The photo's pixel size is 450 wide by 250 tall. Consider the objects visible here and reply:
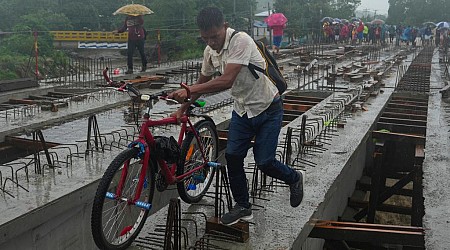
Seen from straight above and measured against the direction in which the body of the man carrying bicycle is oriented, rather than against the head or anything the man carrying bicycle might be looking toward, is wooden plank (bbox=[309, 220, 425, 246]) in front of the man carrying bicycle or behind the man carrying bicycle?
behind

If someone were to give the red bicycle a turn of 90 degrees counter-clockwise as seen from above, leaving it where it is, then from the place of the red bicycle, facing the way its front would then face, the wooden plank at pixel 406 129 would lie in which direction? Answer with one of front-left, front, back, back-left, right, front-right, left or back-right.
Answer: left

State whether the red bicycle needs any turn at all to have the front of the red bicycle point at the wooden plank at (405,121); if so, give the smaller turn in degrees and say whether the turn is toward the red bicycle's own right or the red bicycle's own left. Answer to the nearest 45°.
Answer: approximately 180°

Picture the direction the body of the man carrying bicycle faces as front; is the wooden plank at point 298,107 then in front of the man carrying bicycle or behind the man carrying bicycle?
behind

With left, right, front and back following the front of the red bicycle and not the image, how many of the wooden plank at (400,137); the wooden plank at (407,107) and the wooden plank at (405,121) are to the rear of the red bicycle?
3

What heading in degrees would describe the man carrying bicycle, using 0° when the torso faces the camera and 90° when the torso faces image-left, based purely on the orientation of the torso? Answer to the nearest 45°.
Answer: approximately 45°

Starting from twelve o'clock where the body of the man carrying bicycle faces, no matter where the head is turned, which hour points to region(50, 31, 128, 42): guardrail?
The guardrail is roughly at 4 o'clock from the man carrying bicycle.

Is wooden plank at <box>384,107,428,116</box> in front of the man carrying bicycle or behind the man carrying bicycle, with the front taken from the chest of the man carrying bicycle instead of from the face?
behind

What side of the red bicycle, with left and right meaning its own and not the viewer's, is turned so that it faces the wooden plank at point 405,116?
back

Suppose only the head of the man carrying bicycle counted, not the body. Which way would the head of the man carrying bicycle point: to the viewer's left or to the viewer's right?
to the viewer's left

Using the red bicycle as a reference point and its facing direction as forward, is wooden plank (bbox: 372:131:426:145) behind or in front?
behind
